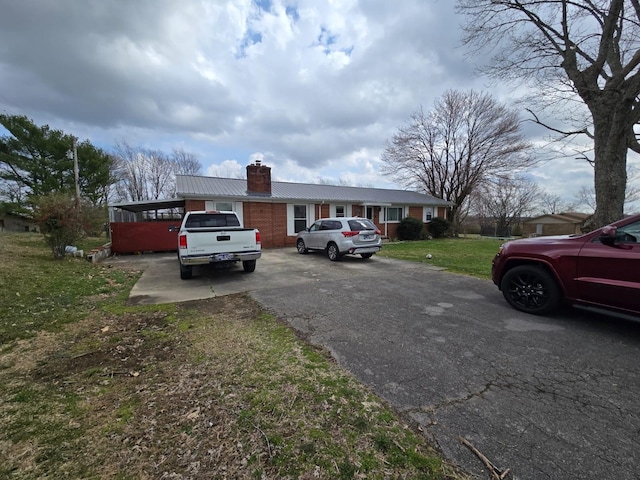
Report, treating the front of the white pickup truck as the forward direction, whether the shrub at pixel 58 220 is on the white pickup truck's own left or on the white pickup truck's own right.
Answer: on the white pickup truck's own left

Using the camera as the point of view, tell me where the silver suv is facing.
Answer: facing away from the viewer and to the left of the viewer

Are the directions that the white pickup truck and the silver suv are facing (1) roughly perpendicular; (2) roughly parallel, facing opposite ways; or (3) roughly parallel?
roughly parallel

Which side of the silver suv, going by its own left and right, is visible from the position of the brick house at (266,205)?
front

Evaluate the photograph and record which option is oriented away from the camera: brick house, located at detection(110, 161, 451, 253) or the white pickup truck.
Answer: the white pickup truck

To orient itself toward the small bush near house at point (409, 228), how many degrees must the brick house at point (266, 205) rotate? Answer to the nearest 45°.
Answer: approximately 45° to its left

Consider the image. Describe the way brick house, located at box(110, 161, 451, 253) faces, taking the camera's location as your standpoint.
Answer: facing the viewer and to the right of the viewer

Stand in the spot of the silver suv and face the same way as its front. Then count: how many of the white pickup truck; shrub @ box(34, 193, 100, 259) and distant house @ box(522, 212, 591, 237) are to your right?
1

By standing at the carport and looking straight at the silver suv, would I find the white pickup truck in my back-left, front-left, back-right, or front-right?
front-right

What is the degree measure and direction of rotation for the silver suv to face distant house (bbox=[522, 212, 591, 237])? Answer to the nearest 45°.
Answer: approximately 90° to its right

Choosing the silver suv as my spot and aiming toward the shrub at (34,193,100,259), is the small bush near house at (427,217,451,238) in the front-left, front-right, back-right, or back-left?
back-right

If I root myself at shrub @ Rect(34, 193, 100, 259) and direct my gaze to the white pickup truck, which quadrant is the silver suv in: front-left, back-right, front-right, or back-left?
front-left

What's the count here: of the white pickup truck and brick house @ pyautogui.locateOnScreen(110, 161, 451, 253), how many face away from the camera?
1

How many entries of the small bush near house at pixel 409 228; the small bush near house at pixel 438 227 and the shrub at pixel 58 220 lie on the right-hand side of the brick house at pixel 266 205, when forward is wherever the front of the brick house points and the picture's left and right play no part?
1

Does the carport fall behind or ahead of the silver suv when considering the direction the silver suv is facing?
ahead

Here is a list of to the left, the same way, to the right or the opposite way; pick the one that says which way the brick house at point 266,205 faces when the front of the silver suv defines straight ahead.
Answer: the opposite way

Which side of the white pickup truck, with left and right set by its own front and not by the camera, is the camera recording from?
back
